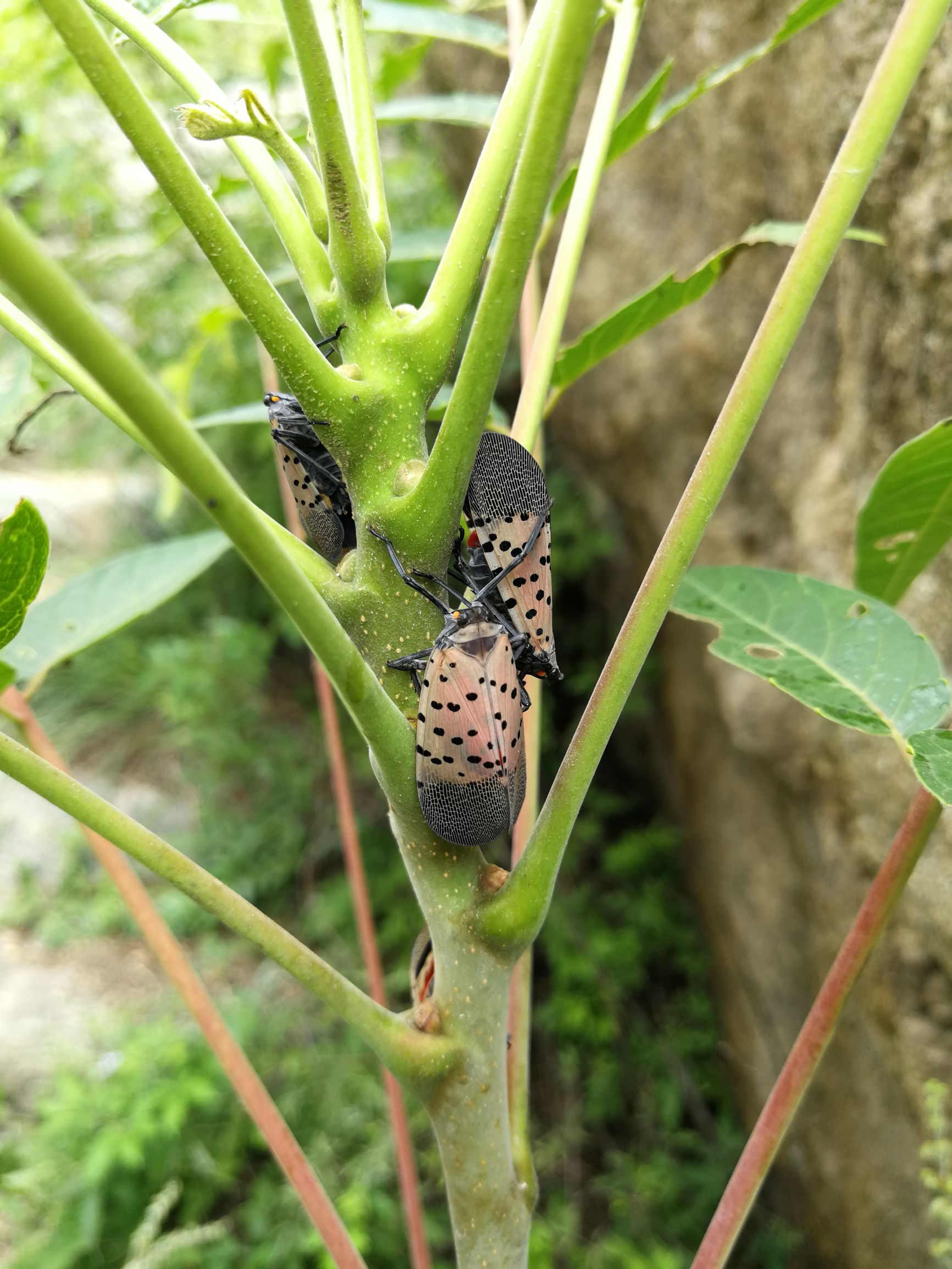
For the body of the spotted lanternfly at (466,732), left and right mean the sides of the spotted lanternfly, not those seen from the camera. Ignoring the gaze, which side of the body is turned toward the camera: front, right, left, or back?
back

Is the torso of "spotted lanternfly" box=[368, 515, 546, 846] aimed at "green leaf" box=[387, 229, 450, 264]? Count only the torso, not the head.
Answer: yes
